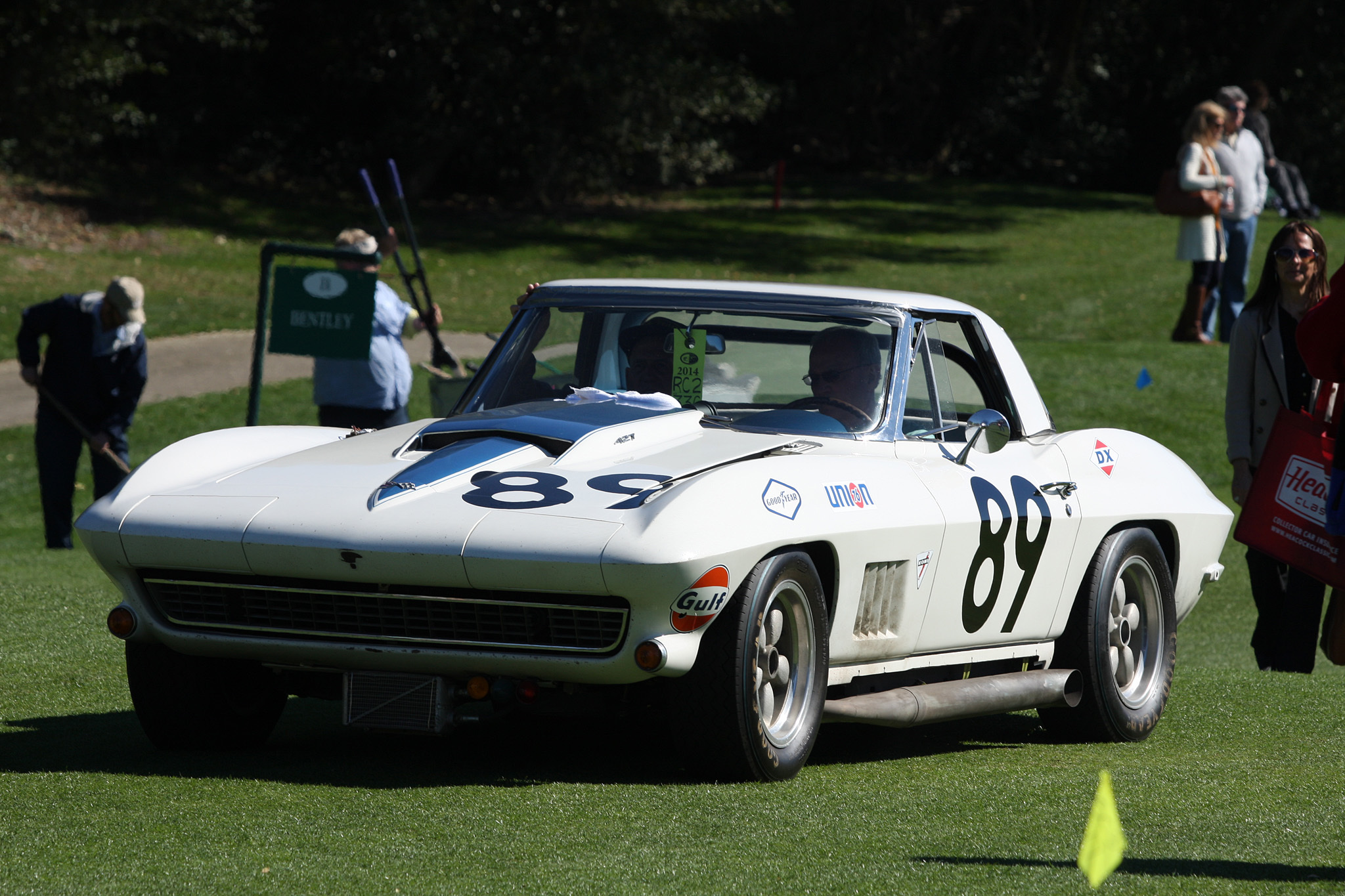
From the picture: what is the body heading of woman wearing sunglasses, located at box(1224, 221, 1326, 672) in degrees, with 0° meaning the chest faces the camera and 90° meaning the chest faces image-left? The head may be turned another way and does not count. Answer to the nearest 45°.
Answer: approximately 0°

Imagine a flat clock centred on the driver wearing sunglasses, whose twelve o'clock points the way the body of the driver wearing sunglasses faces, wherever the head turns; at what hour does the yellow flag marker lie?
The yellow flag marker is roughly at 10 o'clock from the driver wearing sunglasses.

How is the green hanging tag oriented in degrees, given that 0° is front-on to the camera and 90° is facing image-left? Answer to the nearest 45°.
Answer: approximately 0°

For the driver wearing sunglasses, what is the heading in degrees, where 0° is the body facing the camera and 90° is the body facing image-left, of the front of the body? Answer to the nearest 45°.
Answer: approximately 45°
